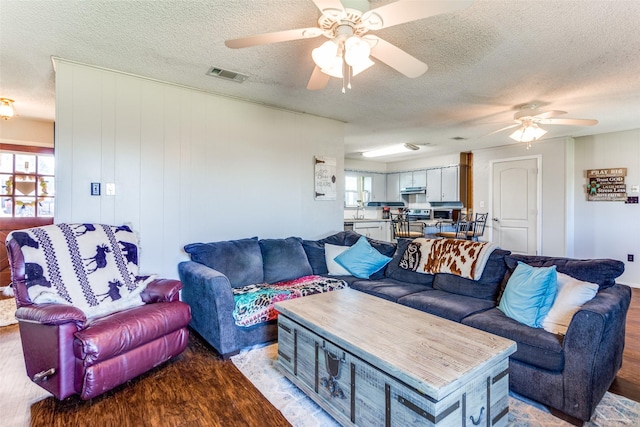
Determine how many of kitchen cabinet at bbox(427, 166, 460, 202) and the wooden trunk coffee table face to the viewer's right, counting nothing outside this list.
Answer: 0

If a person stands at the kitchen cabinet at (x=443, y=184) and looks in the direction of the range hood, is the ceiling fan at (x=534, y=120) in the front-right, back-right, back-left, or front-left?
back-left

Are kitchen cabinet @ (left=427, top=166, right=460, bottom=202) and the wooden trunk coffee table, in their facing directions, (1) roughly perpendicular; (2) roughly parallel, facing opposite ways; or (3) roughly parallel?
roughly parallel

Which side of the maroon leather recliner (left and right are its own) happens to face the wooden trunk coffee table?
front

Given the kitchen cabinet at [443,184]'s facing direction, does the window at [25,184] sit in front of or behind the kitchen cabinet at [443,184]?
in front

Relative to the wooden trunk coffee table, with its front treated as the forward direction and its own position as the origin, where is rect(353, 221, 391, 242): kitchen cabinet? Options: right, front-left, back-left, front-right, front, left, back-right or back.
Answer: back-right

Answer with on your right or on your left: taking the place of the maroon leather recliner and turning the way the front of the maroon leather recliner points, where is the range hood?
on your left

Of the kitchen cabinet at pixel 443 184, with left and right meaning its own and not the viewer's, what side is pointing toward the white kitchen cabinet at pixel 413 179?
right

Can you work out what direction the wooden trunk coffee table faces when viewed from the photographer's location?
facing the viewer and to the left of the viewer

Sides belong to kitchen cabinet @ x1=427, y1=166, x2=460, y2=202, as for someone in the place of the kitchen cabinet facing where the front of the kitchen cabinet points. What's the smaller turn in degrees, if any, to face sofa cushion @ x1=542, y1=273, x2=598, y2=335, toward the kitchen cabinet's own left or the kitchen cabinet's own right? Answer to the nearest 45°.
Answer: approximately 45° to the kitchen cabinet's own left

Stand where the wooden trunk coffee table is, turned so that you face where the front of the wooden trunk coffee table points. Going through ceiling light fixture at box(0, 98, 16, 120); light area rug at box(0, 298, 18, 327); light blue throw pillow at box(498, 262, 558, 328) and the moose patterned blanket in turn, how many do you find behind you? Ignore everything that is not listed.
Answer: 1

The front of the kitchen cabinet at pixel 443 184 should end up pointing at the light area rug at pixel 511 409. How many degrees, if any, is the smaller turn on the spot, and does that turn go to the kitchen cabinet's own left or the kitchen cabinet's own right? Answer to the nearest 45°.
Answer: approximately 45° to the kitchen cabinet's own left

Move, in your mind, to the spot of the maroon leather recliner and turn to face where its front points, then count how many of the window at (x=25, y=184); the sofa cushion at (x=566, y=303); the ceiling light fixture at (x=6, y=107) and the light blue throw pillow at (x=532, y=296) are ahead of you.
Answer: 2

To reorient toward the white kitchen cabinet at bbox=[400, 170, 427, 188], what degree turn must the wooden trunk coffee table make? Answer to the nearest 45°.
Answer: approximately 135° to its right

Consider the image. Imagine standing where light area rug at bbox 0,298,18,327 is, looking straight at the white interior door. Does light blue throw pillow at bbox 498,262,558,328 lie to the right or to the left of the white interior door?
right
